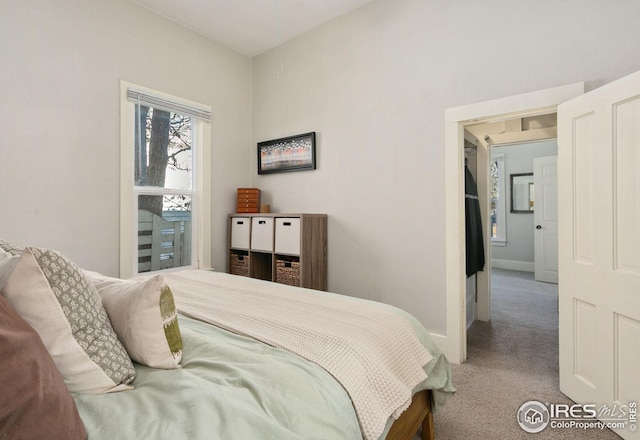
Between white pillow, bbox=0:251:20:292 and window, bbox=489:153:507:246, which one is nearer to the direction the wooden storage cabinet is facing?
the white pillow

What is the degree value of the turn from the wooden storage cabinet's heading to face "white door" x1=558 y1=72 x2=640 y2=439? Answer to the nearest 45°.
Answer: approximately 90° to its left

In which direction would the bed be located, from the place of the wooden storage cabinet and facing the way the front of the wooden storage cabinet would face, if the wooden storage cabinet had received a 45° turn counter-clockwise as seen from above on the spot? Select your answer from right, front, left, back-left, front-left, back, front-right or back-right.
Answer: front

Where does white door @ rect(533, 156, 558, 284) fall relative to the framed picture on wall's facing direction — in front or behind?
behind

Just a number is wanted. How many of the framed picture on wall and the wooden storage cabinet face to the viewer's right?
0

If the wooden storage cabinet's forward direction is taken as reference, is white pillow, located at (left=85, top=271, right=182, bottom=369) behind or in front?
in front

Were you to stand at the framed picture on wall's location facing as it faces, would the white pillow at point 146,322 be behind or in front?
in front

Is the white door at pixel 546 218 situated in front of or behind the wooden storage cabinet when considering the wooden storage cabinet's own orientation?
behind

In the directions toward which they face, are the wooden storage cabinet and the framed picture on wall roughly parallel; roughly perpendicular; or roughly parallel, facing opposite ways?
roughly parallel

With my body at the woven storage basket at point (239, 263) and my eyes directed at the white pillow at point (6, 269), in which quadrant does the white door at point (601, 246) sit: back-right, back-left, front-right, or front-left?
front-left

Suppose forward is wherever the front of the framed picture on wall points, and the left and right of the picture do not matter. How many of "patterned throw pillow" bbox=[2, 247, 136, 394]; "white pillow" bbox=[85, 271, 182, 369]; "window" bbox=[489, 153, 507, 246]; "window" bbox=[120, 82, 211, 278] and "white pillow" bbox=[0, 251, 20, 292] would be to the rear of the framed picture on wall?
1

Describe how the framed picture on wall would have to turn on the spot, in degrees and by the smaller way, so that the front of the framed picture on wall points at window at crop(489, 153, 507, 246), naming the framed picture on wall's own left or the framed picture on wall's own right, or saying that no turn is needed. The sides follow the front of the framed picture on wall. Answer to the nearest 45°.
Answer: approximately 180°

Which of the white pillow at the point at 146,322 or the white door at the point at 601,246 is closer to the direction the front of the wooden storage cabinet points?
the white pillow

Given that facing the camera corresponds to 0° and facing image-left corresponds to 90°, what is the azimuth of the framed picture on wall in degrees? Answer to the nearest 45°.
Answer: approximately 45°

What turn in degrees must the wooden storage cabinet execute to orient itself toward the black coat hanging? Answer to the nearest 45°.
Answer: approximately 135° to its left

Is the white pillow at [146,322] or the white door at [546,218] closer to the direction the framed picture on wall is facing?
the white pillow
